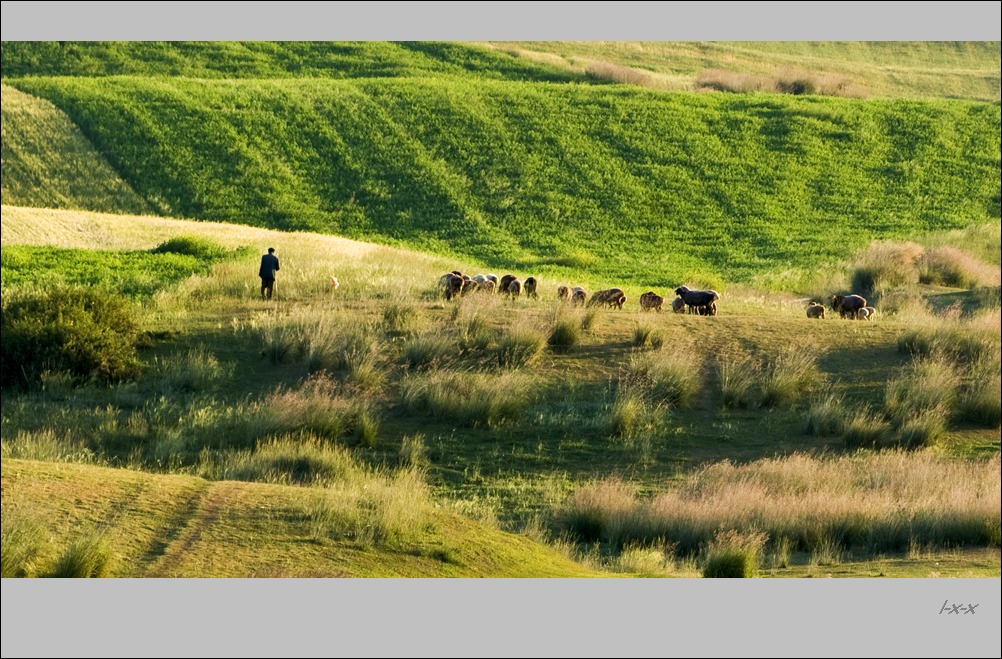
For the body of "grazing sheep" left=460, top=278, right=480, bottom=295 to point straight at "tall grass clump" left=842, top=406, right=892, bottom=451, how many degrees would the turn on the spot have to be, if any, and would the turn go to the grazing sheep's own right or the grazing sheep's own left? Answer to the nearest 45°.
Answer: approximately 135° to the grazing sheep's own left

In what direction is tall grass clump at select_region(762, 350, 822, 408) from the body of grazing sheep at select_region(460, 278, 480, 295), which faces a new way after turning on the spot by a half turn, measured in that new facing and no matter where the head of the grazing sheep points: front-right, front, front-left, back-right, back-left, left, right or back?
front-right

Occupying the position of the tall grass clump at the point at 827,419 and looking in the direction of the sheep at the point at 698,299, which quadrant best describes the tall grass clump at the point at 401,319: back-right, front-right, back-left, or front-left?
front-left

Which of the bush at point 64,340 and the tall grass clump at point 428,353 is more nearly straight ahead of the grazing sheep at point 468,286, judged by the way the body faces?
the bush

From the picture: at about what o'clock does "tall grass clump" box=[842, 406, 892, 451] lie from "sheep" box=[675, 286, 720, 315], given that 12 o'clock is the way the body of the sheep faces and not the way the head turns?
The tall grass clump is roughly at 8 o'clock from the sheep.

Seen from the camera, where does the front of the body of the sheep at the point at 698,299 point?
to the viewer's left

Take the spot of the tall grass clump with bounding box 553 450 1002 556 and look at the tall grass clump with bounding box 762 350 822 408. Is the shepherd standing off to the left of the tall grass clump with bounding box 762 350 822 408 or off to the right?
left
